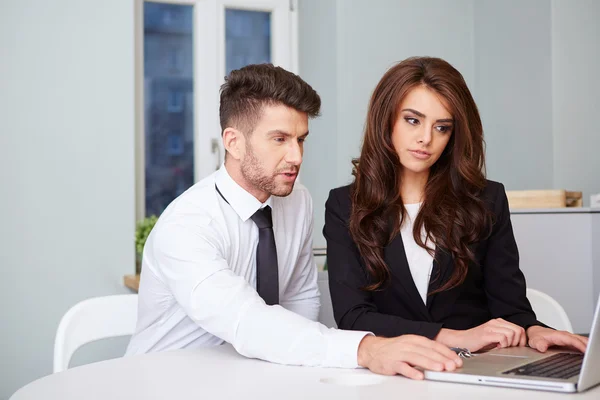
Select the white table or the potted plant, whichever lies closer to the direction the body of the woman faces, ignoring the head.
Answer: the white table

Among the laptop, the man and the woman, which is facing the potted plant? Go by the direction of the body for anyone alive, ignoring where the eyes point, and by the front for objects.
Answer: the laptop

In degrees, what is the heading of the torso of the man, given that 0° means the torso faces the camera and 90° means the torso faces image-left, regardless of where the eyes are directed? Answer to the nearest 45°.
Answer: approximately 315°

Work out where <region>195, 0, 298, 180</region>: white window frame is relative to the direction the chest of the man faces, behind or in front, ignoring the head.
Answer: behind

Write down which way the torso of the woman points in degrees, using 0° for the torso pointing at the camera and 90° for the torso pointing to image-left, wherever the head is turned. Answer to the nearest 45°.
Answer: approximately 0°

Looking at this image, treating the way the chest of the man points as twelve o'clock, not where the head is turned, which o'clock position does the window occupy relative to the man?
The window is roughly at 7 o'clock from the man.

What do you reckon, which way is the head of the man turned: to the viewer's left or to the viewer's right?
to the viewer's right

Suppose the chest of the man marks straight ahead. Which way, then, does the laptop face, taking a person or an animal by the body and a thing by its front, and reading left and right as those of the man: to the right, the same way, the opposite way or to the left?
the opposite way

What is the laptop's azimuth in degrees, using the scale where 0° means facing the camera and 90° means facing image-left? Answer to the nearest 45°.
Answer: approximately 135°
